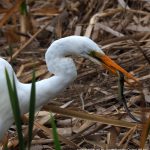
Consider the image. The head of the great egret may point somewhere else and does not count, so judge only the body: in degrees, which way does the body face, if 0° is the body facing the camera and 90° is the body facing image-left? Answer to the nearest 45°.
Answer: approximately 270°
